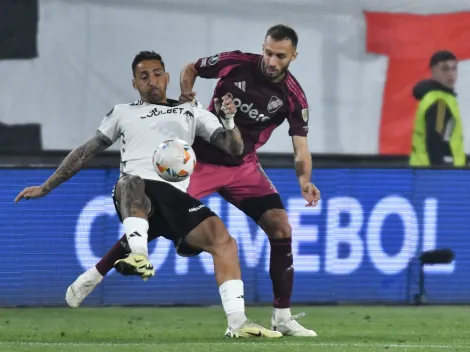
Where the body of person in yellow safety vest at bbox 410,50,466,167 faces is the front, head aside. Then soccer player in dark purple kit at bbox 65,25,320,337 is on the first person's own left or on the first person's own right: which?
on the first person's own right

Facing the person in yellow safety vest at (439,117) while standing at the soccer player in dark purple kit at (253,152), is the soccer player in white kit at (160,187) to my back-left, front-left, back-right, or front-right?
back-left

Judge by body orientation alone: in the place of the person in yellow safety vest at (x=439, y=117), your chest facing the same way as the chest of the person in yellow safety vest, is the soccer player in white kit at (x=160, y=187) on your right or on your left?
on your right
